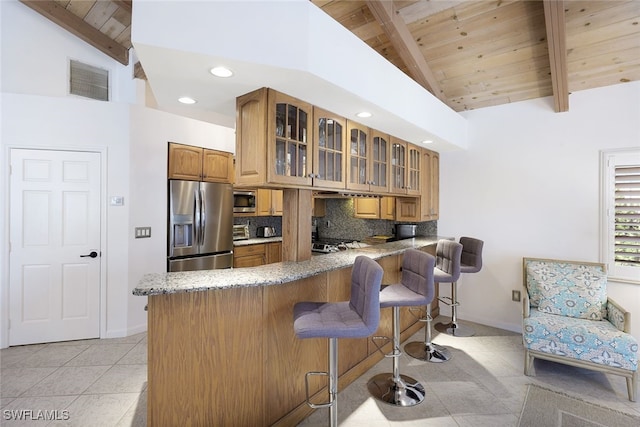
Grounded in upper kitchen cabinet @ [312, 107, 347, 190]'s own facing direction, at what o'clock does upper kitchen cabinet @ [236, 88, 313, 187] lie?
upper kitchen cabinet @ [236, 88, 313, 187] is roughly at 3 o'clock from upper kitchen cabinet @ [312, 107, 347, 190].

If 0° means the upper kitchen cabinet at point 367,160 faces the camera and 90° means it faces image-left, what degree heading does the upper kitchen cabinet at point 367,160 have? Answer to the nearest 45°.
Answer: approximately 315°

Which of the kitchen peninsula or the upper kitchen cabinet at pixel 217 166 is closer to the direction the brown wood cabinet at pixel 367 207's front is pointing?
the kitchen peninsula

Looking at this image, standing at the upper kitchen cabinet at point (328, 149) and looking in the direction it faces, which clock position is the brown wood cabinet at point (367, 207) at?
The brown wood cabinet is roughly at 8 o'clock from the upper kitchen cabinet.

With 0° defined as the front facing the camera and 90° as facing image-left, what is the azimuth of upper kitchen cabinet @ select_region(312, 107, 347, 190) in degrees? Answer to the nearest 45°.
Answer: approximately 315°

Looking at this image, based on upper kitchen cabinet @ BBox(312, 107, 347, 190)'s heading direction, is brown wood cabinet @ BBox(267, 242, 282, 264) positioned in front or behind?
behind

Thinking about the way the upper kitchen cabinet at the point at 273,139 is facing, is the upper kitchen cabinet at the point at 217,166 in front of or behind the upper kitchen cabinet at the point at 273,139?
behind

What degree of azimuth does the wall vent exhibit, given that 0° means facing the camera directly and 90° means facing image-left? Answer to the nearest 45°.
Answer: approximately 315°

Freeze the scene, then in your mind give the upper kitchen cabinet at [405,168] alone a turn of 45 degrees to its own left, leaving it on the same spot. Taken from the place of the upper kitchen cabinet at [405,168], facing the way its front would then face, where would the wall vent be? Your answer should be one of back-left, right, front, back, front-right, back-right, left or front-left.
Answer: back

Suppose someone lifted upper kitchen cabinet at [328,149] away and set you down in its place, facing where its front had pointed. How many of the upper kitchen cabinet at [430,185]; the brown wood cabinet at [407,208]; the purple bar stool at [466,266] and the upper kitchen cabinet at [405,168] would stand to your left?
4
